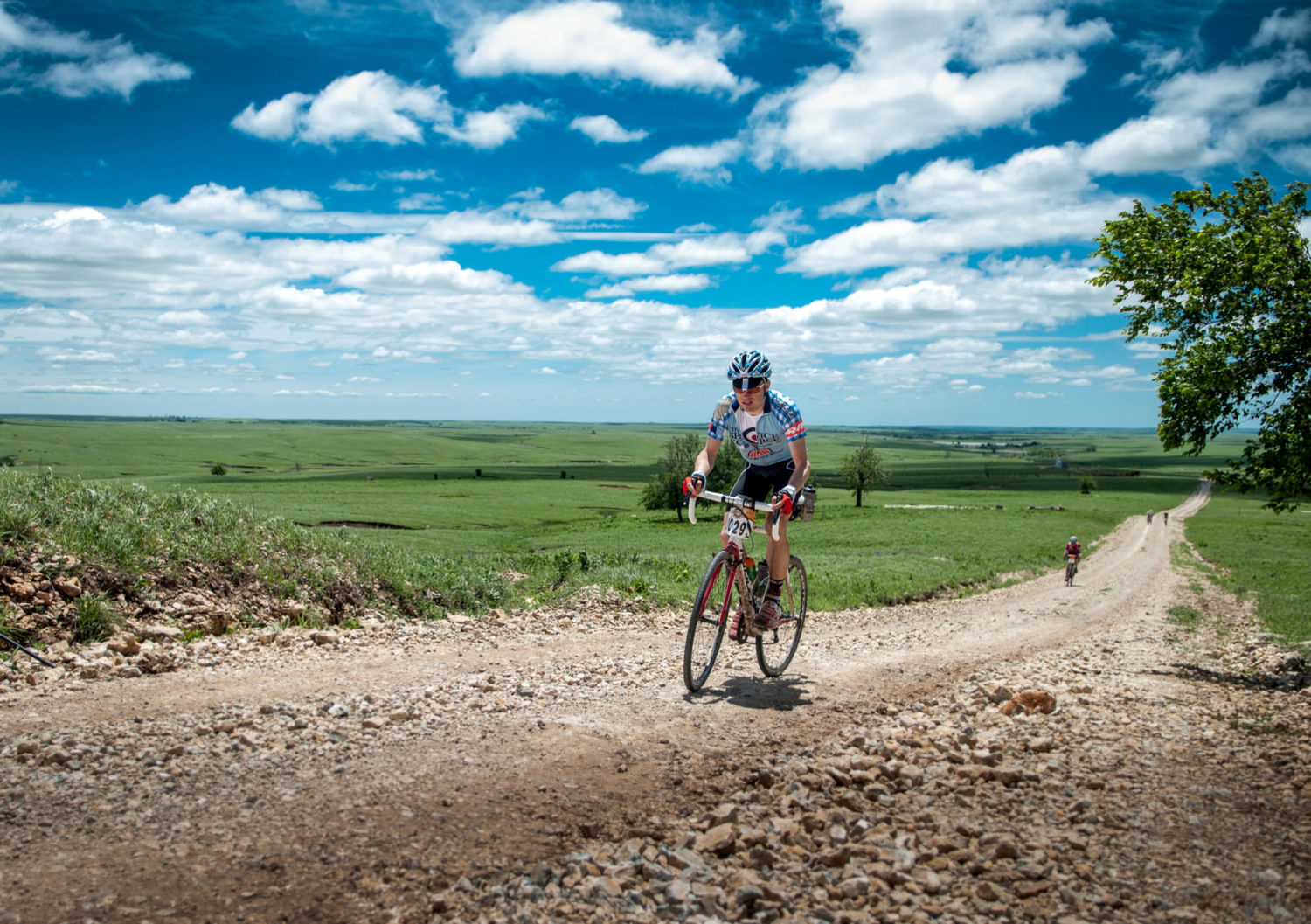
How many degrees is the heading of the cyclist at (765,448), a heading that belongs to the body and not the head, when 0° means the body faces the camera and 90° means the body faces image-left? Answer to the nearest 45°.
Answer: approximately 45°

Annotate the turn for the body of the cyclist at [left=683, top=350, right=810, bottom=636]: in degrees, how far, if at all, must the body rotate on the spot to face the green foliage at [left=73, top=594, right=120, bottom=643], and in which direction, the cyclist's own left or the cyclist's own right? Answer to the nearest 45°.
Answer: approximately 45° to the cyclist's own right
